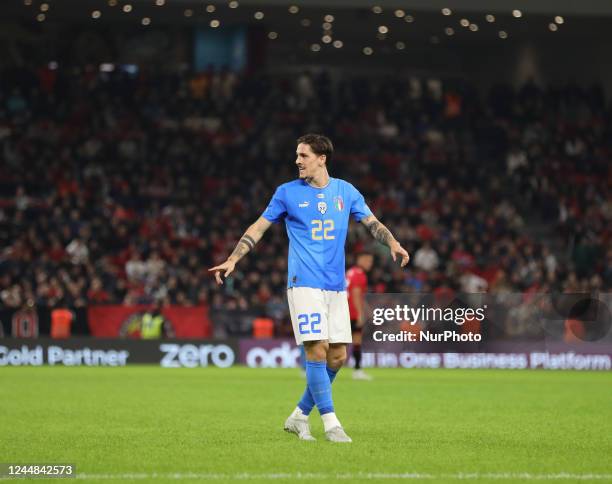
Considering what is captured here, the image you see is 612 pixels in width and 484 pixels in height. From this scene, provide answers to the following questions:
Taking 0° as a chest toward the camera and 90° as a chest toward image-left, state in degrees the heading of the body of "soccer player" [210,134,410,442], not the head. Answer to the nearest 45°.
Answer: approximately 0°

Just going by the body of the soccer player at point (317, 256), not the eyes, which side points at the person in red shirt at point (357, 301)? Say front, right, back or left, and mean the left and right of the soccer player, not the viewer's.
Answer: back
